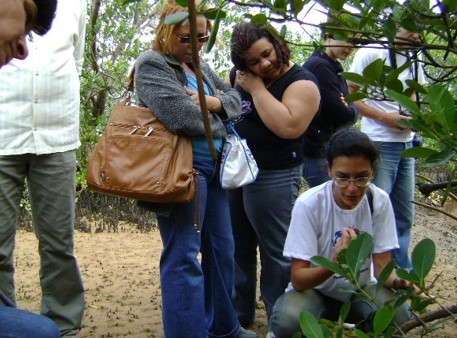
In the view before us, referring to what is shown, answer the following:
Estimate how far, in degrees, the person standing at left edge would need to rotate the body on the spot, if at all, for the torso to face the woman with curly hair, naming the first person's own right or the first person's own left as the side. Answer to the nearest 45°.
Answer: approximately 90° to the first person's own left

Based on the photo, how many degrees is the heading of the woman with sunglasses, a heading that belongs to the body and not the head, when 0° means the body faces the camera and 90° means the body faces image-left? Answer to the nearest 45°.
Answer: approximately 315°

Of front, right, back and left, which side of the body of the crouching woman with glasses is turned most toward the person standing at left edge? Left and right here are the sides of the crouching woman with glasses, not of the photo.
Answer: right

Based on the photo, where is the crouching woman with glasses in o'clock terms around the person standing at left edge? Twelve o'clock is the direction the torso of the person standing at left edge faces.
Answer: The crouching woman with glasses is roughly at 10 o'clock from the person standing at left edge.

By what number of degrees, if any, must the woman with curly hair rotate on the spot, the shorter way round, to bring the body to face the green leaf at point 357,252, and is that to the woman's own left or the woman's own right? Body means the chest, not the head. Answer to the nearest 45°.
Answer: approximately 45° to the woman's own left

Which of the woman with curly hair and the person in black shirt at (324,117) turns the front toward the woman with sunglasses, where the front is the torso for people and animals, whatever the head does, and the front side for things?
the woman with curly hair

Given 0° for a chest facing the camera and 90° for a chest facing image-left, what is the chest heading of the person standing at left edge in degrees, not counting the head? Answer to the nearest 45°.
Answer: approximately 0°

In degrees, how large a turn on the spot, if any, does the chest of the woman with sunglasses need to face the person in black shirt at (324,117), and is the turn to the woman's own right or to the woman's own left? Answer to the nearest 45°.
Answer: approximately 90° to the woman's own left

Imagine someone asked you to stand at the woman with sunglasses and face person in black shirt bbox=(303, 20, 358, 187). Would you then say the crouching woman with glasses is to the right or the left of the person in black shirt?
right
